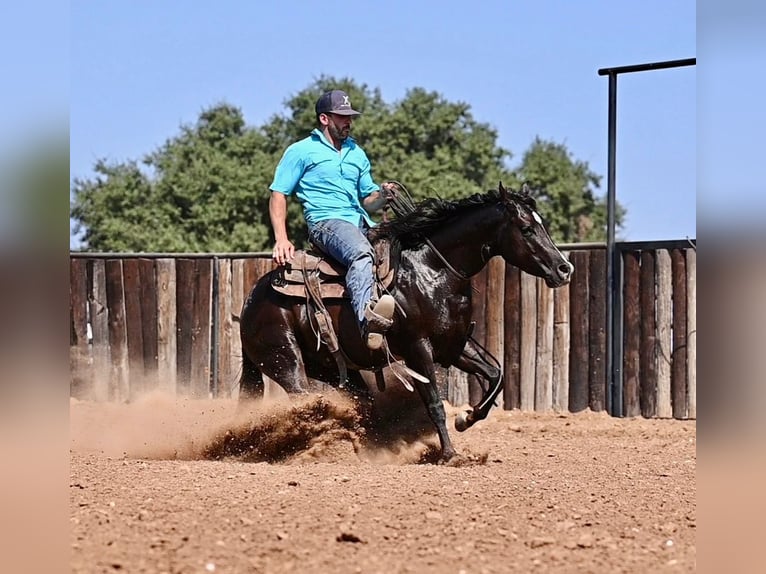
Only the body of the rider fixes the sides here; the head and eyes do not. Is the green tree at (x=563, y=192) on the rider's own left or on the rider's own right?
on the rider's own left

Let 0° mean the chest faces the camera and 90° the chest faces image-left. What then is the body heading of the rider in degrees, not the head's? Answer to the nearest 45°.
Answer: approximately 315°

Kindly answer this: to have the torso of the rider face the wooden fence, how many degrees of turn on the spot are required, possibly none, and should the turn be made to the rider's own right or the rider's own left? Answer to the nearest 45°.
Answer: approximately 90° to the rider's own left

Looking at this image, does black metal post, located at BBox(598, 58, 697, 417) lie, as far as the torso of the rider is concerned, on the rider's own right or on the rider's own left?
on the rider's own left

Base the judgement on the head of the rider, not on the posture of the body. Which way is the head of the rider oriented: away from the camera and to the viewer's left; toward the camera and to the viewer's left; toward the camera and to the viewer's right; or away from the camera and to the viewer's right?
toward the camera and to the viewer's right

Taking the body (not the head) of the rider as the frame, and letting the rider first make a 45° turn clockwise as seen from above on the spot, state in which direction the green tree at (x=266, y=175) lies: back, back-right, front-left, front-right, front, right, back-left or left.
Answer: back
